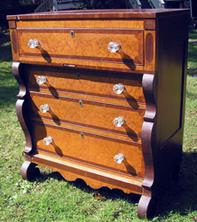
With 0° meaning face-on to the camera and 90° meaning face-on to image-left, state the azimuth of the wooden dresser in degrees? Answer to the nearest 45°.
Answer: approximately 45°
